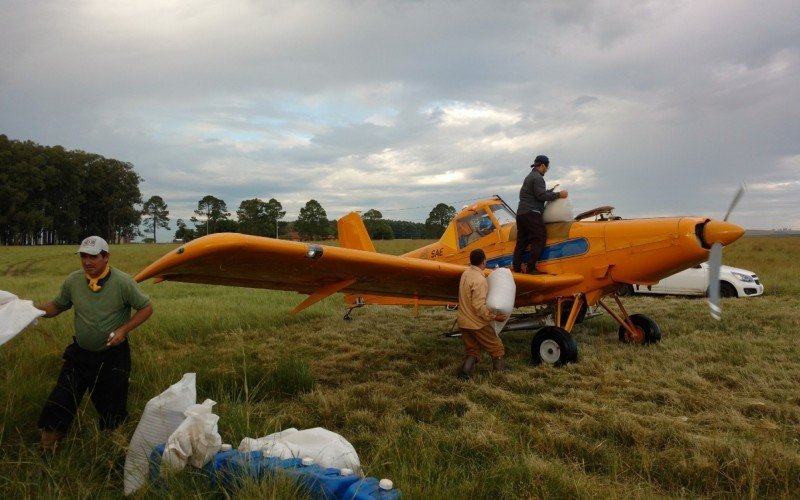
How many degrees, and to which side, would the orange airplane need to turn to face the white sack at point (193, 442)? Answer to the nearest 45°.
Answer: approximately 90° to its right

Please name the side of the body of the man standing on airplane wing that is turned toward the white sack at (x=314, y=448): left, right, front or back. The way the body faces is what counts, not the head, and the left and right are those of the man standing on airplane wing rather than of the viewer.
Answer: right

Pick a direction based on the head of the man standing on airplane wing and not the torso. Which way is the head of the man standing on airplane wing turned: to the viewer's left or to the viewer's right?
to the viewer's right

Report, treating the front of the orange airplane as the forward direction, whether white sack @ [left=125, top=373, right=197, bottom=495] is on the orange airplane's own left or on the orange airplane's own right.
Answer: on the orange airplane's own right

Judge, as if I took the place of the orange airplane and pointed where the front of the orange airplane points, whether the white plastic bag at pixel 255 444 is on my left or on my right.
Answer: on my right

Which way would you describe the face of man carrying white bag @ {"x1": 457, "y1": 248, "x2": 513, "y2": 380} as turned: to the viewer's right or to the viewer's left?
to the viewer's right

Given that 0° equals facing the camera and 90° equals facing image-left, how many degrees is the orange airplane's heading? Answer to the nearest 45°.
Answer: approximately 315°

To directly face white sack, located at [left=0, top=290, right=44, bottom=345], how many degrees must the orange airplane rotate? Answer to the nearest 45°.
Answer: approximately 90° to its right

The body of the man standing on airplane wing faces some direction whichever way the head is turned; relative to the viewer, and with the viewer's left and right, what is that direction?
facing to the right of the viewer
